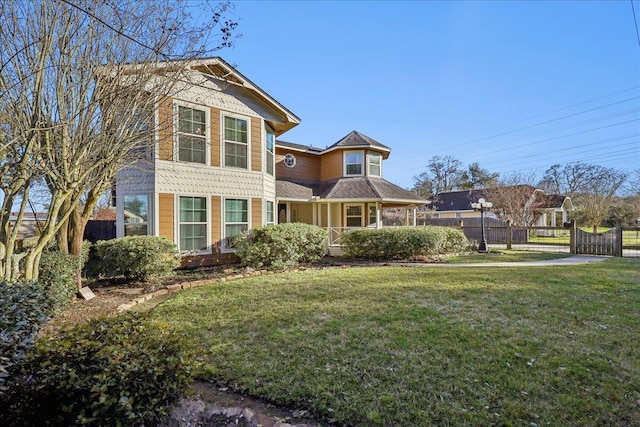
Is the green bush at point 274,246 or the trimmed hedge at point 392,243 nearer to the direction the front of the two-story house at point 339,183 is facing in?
the trimmed hedge

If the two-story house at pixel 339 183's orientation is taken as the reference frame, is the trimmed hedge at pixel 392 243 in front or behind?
in front

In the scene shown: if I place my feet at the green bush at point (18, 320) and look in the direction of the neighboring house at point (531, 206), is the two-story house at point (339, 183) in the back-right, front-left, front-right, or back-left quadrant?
front-left

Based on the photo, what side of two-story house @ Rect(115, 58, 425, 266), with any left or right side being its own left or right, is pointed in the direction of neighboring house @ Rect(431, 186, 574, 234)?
left

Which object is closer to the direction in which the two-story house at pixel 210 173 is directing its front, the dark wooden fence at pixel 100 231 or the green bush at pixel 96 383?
the green bush

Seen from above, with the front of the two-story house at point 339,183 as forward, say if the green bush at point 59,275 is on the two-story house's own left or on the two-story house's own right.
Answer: on the two-story house's own right

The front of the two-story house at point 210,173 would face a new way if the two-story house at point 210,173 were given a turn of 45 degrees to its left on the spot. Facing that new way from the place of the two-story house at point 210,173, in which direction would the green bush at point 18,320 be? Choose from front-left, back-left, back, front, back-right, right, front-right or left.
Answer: right

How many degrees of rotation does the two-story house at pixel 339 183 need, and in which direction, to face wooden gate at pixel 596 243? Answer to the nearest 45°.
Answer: approximately 45° to its left

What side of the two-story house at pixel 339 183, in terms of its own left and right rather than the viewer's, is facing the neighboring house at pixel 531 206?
left

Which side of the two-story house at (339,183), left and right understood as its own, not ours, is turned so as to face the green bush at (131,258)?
right
